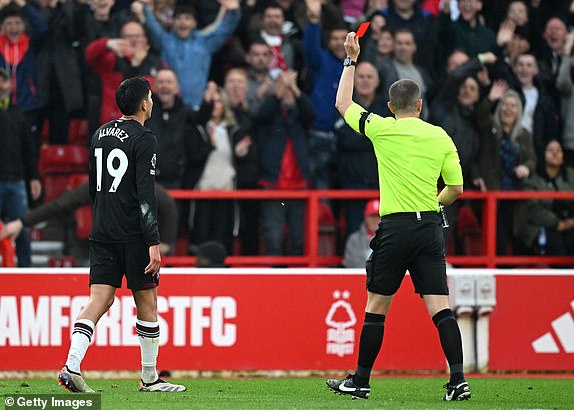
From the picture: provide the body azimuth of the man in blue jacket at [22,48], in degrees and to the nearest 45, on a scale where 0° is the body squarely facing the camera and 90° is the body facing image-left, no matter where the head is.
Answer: approximately 0°

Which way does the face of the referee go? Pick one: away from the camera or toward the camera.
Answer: away from the camera

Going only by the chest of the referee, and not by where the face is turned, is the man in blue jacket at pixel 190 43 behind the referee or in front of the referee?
in front

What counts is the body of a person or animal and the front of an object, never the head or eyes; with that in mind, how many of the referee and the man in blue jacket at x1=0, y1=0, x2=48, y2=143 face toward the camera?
1

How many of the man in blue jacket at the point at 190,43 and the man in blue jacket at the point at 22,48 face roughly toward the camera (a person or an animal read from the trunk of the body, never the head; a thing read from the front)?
2

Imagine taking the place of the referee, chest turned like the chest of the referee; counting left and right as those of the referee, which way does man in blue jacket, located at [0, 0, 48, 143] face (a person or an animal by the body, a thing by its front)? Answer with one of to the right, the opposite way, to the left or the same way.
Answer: the opposite way

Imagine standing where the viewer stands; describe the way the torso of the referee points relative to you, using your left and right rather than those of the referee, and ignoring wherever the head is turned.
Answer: facing away from the viewer

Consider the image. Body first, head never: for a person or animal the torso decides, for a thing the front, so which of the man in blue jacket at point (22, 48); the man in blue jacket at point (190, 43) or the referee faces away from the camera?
the referee

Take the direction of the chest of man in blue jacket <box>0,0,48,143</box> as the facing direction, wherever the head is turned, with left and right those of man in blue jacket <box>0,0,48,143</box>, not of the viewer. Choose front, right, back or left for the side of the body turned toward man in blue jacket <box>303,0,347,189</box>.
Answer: left

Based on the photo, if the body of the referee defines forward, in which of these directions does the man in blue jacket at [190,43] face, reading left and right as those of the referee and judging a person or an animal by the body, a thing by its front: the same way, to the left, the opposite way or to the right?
the opposite way

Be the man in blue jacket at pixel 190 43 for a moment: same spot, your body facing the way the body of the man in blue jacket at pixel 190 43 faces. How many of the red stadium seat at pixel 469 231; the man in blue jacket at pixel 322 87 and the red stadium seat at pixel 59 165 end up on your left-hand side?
2

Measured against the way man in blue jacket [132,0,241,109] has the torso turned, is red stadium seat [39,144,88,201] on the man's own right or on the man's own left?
on the man's own right

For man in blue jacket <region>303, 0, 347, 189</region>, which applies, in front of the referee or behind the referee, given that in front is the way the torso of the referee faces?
in front

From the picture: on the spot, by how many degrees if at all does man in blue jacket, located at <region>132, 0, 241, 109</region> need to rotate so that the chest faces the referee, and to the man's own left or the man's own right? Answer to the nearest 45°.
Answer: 0° — they already face them

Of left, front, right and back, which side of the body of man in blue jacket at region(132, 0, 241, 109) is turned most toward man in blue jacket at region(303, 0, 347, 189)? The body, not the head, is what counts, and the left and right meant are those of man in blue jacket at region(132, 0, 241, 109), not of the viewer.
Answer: left

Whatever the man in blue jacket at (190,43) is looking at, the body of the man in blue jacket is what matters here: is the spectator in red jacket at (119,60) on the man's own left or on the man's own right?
on the man's own right
